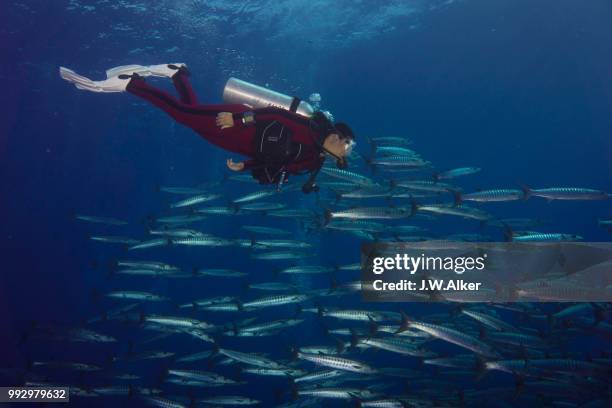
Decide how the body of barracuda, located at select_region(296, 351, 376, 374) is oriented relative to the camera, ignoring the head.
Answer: to the viewer's right

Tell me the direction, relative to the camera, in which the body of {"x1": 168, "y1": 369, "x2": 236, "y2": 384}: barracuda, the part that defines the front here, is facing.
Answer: to the viewer's right

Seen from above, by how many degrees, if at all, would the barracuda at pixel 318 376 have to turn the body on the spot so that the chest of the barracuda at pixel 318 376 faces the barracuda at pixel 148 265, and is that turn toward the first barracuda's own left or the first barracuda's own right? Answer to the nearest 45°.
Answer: approximately 135° to the first barracuda's own left

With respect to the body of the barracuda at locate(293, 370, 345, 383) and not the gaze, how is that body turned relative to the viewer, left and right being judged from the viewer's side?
facing to the right of the viewer

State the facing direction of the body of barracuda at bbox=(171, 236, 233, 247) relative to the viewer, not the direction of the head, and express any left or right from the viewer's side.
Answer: facing to the right of the viewer

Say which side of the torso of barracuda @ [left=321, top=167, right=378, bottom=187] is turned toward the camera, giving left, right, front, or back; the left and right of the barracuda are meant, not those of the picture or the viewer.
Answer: right

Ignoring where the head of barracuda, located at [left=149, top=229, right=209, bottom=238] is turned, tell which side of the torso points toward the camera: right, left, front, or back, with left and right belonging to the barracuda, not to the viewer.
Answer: right

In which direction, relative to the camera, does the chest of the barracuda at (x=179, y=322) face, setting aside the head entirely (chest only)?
to the viewer's right

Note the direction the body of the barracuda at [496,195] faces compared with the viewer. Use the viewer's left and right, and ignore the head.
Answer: facing to the right of the viewer
